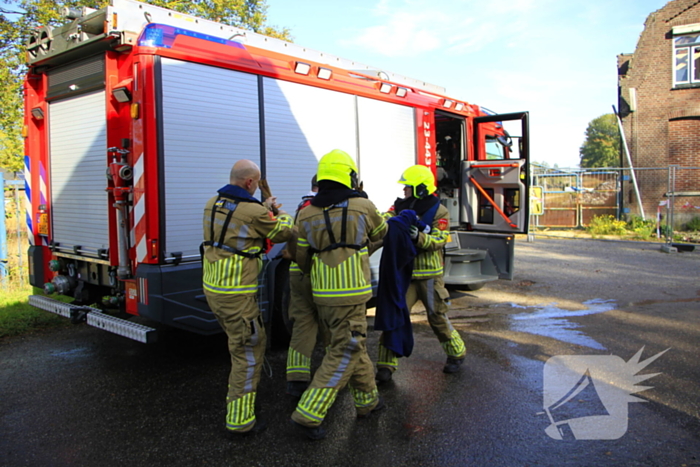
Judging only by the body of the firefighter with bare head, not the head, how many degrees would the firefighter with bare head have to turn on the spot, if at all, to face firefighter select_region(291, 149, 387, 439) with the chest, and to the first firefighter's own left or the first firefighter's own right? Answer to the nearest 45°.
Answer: approximately 45° to the first firefighter's own right

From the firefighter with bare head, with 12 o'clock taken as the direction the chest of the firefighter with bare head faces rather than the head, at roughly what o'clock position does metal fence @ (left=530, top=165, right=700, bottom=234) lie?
The metal fence is roughly at 12 o'clock from the firefighter with bare head.

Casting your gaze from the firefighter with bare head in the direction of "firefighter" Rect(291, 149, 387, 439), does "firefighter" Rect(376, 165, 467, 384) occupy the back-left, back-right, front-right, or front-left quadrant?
front-left

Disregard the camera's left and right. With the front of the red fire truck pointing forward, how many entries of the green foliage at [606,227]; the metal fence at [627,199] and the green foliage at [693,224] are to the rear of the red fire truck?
0

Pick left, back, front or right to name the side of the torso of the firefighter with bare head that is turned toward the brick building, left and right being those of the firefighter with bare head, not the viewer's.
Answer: front

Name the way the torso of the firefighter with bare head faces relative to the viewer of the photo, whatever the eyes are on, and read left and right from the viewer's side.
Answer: facing away from the viewer and to the right of the viewer

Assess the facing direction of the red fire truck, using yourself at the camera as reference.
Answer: facing away from the viewer and to the right of the viewer

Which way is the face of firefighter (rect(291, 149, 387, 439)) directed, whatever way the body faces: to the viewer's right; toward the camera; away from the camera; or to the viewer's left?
away from the camera

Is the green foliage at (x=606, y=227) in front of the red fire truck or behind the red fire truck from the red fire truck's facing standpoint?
in front

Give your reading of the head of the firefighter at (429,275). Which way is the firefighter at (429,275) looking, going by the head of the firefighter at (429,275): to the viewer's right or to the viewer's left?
to the viewer's left

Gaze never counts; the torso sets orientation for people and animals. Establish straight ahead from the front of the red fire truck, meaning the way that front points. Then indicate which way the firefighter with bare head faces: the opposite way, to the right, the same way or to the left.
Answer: the same way

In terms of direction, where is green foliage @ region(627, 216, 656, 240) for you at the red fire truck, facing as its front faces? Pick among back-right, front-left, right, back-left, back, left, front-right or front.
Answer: front

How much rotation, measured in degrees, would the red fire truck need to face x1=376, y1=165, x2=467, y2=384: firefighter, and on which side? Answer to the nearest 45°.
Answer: approximately 45° to its right

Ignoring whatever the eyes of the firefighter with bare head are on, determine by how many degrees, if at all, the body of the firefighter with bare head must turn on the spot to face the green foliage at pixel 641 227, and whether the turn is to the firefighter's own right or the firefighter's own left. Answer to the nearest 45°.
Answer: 0° — they already face it

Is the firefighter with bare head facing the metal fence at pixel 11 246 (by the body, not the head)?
no

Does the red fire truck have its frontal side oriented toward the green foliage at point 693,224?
yes
